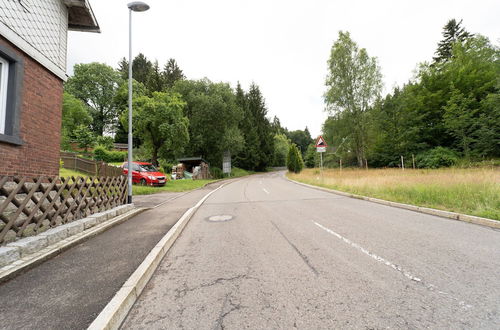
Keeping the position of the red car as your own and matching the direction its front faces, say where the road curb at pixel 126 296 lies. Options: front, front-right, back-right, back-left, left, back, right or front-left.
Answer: front-right

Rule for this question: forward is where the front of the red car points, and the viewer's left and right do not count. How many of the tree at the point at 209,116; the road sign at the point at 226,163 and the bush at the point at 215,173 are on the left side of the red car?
3

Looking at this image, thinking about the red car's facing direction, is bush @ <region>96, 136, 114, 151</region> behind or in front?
behind

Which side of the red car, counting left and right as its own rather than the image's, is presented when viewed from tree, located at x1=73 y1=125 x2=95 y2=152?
back

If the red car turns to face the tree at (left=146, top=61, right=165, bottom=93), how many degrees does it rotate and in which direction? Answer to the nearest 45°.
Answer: approximately 135° to its left

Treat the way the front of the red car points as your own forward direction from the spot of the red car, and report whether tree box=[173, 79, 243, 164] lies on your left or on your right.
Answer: on your left

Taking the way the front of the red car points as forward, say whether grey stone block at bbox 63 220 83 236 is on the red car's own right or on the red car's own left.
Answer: on the red car's own right

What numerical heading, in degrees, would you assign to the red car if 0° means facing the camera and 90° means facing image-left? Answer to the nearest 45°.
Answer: approximately 315°
